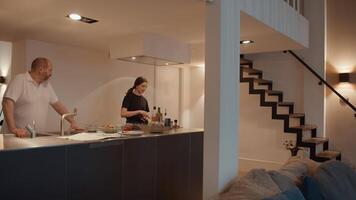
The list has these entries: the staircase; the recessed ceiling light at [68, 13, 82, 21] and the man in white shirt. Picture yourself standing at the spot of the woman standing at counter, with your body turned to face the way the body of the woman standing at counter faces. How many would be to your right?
2

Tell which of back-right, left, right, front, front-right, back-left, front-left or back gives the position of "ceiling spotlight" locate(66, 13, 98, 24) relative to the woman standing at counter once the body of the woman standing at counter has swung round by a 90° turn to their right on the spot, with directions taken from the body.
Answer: front

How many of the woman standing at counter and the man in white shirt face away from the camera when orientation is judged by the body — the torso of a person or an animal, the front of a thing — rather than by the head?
0

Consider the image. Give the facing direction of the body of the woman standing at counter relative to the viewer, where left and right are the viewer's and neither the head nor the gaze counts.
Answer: facing the viewer and to the right of the viewer

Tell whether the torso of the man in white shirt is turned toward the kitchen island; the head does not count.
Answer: yes

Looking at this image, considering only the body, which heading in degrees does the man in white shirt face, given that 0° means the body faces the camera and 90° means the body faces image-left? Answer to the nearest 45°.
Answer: approximately 315°

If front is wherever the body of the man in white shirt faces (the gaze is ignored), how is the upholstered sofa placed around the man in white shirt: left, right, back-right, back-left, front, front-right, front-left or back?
front

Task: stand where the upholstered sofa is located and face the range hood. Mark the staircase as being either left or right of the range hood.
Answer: right

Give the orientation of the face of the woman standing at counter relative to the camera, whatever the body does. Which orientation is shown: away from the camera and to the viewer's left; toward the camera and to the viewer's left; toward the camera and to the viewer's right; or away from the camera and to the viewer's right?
toward the camera and to the viewer's right

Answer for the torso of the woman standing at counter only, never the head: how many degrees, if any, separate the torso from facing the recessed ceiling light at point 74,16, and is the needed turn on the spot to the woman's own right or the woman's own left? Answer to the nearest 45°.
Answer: approximately 90° to the woman's own right

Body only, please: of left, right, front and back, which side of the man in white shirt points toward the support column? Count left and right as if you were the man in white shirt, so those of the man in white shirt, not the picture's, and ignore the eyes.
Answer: front

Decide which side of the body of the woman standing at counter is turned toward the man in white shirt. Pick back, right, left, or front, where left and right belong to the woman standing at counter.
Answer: right
